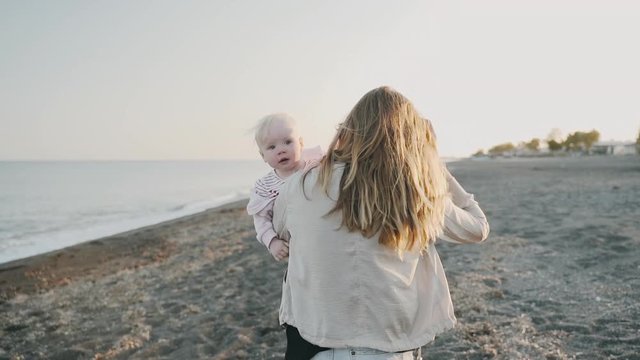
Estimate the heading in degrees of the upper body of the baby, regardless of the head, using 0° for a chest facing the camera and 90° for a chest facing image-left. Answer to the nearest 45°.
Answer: approximately 315°

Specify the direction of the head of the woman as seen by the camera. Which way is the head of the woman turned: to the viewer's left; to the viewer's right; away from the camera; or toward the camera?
away from the camera

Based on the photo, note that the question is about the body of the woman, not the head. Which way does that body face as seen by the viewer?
away from the camera

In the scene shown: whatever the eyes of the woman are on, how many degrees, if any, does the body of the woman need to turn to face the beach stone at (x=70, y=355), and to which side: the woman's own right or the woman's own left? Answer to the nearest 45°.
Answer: approximately 45° to the woman's own left
